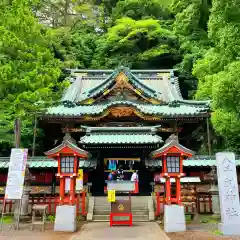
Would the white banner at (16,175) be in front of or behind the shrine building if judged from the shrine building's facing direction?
in front

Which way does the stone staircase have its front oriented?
toward the camera

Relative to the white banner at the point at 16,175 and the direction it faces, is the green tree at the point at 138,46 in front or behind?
behind

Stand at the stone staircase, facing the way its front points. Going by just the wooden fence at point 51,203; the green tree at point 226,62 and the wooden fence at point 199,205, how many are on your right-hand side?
1

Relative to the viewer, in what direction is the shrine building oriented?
toward the camera
